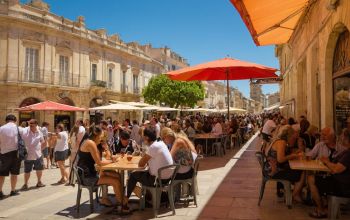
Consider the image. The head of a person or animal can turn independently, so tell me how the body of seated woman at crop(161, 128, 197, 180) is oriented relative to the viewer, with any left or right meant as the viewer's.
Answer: facing to the left of the viewer

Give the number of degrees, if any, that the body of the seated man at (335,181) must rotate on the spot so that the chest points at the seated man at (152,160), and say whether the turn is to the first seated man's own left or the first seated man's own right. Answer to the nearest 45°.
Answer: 0° — they already face them

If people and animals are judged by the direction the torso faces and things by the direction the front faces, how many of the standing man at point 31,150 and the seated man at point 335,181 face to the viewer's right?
0

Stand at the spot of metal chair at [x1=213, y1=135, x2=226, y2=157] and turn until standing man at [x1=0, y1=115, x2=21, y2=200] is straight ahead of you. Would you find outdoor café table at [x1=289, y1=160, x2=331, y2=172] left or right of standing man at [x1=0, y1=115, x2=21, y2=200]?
left

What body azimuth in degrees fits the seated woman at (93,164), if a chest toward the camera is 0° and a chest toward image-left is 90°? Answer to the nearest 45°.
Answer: approximately 270°

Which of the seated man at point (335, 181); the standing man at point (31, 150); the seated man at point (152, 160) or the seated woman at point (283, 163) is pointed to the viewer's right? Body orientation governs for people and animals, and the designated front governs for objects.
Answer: the seated woman

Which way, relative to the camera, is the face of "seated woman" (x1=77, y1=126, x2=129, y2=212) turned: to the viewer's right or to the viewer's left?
to the viewer's right

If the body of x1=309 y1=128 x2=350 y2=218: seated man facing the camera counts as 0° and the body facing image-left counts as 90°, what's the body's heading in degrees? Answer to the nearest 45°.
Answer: approximately 90°

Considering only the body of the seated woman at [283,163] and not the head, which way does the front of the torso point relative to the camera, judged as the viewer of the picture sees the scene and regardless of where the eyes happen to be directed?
to the viewer's right
